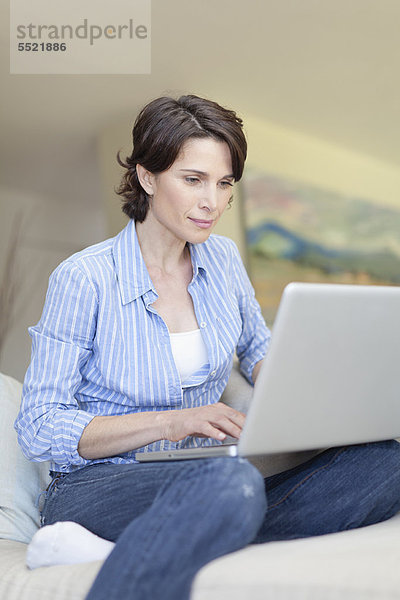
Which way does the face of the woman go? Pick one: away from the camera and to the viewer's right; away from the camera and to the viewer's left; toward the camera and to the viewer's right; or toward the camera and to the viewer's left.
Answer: toward the camera and to the viewer's right

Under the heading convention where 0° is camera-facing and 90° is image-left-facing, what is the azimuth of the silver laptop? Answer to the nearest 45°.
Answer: approximately 135°
